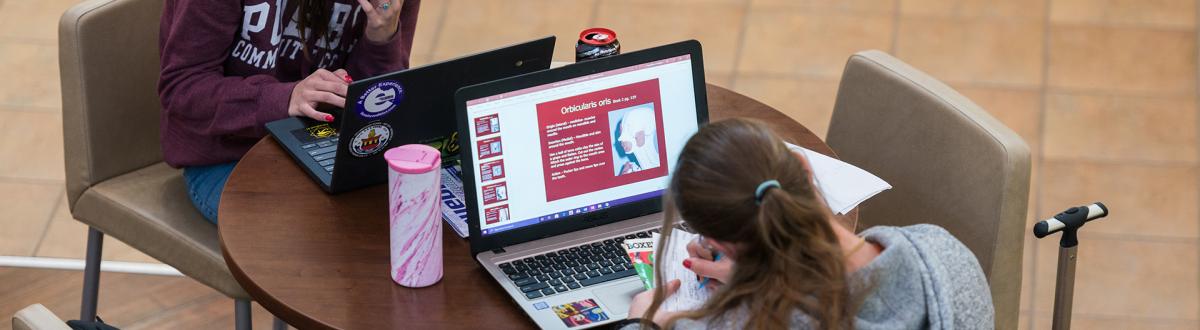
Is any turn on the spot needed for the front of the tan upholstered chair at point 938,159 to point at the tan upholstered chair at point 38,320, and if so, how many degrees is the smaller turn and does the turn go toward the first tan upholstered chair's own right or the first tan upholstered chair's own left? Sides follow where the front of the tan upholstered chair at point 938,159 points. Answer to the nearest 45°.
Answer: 0° — it already faces it

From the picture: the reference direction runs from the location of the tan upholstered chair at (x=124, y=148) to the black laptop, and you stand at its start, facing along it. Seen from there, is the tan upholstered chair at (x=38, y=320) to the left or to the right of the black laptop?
right

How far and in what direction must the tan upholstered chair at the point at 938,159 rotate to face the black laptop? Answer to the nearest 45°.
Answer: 0° — it already faces it

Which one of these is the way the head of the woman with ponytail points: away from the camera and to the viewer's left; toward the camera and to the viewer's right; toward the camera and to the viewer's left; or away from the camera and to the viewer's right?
away from the camera and to the viewer's left

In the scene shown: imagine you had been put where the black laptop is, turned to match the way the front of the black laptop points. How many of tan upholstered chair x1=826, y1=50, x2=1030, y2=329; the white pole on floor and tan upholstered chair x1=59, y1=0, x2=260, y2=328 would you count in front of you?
2

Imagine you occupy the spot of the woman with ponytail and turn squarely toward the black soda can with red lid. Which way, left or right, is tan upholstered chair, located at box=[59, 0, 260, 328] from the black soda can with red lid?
left

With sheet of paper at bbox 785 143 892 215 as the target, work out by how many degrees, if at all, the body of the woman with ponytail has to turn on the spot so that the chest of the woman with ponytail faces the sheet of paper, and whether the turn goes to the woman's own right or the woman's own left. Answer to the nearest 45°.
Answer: approximately 45° to the woman's own right

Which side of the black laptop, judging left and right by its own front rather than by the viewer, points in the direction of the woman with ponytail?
back

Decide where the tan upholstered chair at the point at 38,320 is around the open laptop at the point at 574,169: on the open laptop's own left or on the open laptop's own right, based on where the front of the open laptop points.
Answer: on the open laptop's own right

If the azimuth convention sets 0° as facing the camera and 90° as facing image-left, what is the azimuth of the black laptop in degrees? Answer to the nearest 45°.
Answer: approximately 135°

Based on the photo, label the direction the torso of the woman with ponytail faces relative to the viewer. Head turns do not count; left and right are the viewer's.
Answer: facing away from the viewer and to the left of the viewer

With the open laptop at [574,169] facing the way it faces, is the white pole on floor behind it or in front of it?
behind
